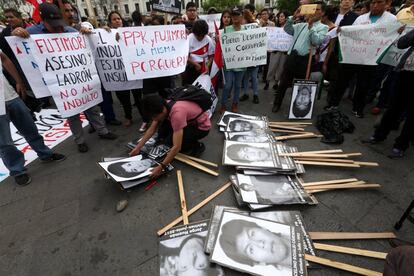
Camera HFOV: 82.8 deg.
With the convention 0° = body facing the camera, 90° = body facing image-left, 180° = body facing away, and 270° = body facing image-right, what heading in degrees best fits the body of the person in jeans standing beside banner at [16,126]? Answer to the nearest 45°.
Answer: approximately 315°

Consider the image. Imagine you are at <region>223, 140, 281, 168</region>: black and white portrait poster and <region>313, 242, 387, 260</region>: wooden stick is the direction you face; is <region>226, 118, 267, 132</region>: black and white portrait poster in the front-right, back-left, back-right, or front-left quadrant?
back-left
